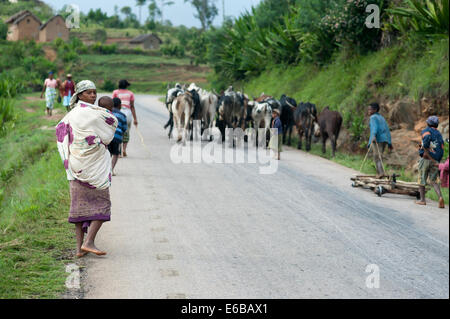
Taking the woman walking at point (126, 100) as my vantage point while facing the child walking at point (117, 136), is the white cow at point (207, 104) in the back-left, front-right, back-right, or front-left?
back-left

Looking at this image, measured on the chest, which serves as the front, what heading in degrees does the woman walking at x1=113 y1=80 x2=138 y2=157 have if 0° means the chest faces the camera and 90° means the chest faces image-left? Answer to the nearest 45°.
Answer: approximately 180°

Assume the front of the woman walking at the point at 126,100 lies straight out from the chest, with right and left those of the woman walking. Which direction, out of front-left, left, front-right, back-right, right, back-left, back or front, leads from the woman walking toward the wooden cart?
back-right

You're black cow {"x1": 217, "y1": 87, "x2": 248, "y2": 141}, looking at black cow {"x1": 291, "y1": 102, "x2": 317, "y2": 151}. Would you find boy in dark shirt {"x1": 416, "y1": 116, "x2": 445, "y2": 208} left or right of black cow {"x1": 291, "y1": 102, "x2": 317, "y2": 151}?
right
